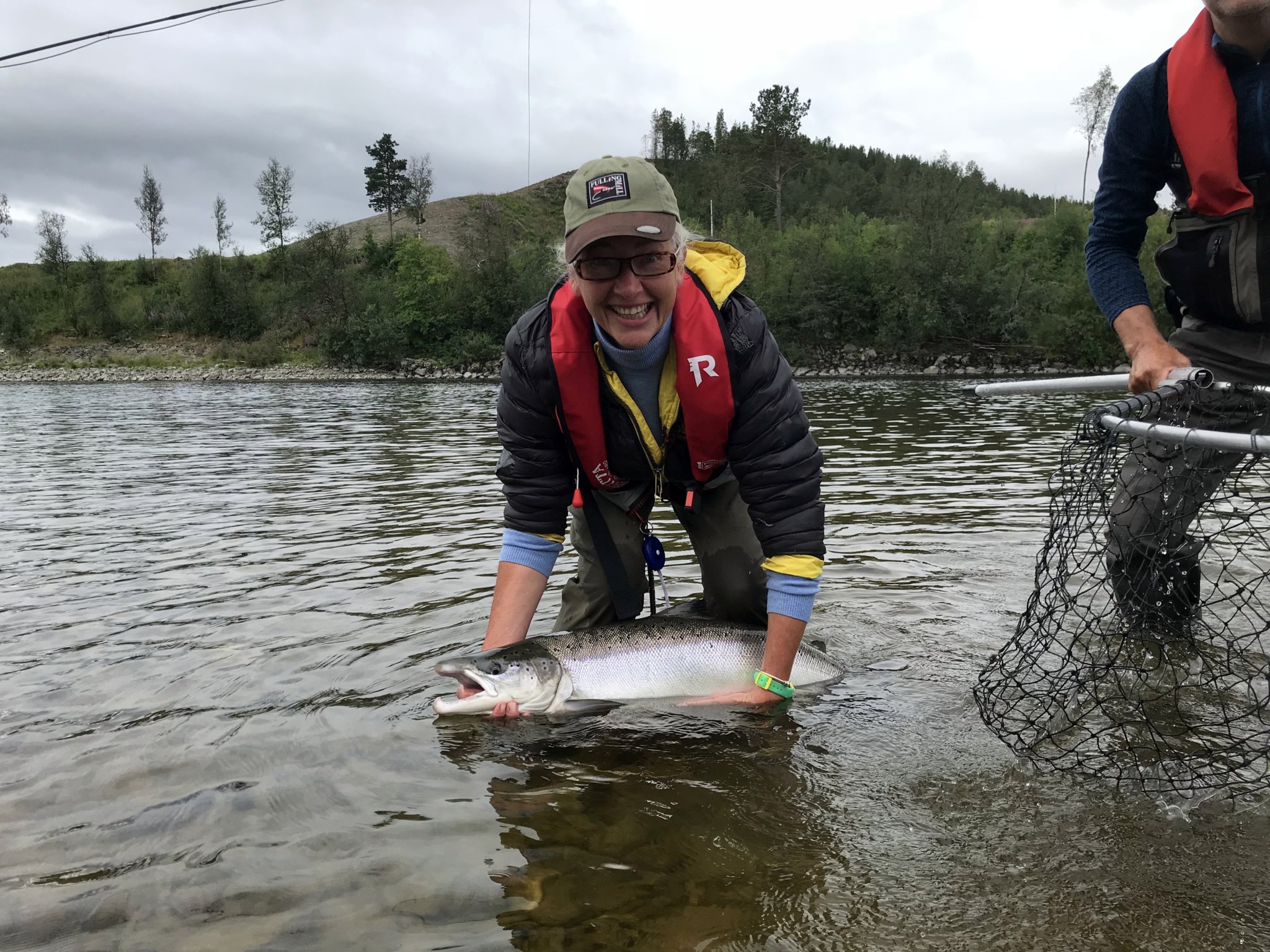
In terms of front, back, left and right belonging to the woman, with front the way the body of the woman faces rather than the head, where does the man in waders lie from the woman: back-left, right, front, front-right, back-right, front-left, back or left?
left

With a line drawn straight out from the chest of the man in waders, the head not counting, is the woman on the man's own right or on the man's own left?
on the man's own right

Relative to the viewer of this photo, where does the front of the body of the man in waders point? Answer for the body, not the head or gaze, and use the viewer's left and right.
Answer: facing the viewer

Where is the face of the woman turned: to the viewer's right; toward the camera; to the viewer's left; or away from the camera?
toward the camera
